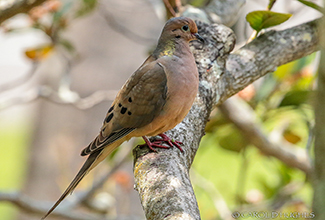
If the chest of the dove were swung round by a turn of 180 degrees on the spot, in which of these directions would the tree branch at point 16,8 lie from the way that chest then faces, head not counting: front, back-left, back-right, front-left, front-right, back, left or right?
front-right

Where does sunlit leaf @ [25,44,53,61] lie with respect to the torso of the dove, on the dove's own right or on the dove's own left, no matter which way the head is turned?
on the dove's own left

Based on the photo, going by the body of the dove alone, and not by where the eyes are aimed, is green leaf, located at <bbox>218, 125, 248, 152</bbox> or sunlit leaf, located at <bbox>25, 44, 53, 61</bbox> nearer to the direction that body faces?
the green leaf

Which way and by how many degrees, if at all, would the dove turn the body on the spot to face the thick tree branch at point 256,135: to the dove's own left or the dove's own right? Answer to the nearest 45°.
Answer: approximately 45° to the dove's own left

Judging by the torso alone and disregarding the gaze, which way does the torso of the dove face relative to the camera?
to the viewer's right

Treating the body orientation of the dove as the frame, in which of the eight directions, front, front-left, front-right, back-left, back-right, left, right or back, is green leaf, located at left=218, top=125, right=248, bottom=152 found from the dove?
front-left

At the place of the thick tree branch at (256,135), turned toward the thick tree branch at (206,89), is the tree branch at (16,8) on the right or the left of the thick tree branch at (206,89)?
right

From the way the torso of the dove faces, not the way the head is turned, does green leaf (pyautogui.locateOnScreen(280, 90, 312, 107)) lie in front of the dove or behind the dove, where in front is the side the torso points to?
in front
